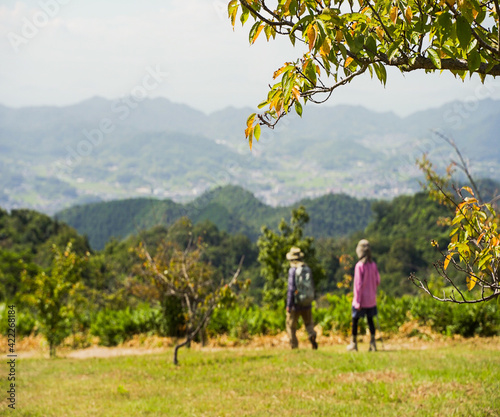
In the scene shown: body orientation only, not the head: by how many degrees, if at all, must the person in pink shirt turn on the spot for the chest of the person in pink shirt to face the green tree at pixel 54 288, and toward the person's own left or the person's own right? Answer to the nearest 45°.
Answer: approximately 45° to the person's own left

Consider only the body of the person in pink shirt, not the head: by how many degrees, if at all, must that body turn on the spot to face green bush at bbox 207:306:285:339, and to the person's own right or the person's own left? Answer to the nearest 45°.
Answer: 0° — they already face it

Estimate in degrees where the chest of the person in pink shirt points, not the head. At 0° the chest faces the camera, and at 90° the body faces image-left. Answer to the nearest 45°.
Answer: approximately 135°
